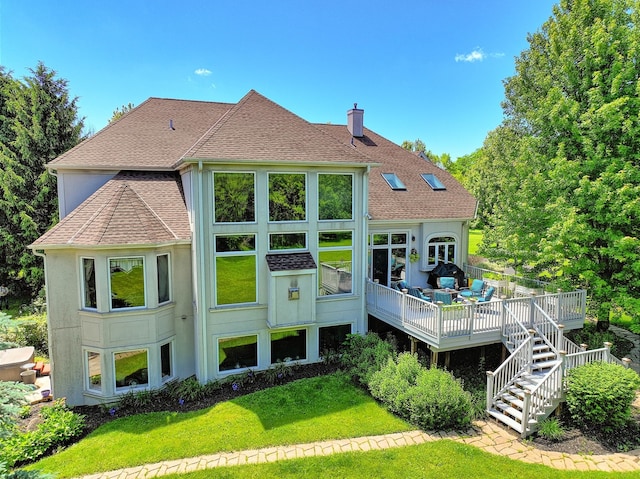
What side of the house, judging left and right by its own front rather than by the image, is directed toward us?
back

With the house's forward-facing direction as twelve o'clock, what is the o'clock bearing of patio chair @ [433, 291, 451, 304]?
The patio chair is roughly at 3 o'clock from the house.

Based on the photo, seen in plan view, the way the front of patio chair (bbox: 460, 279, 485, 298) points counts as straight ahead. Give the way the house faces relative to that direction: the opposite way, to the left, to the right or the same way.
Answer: to the right

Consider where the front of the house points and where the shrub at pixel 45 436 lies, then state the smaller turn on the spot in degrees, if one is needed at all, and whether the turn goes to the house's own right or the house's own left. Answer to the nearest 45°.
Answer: approximately 135° to the house's own left

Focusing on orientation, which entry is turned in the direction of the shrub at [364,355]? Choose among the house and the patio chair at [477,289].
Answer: the patio chair

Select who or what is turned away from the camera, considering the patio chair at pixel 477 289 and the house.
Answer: the house

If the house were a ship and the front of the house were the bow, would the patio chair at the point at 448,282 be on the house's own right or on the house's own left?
on the house's own right

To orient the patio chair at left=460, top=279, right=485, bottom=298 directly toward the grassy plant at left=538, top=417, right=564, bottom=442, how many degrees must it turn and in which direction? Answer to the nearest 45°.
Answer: approximately 45° to its left

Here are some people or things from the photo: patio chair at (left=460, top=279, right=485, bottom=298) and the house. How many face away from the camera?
1

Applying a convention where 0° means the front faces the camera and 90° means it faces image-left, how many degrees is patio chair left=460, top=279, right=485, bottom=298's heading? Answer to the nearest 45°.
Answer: approximately 45°

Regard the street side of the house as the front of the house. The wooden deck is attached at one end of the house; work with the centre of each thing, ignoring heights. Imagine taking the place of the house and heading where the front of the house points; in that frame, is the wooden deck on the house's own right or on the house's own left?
on the house's own right
